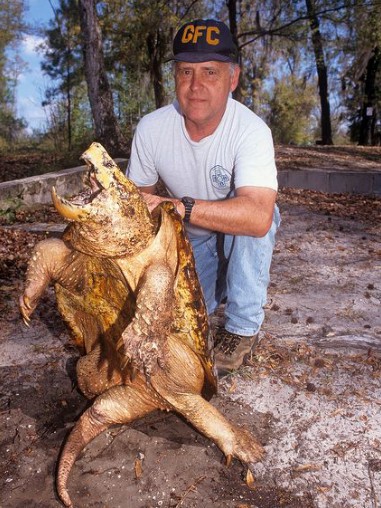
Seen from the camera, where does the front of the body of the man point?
toward the camera
